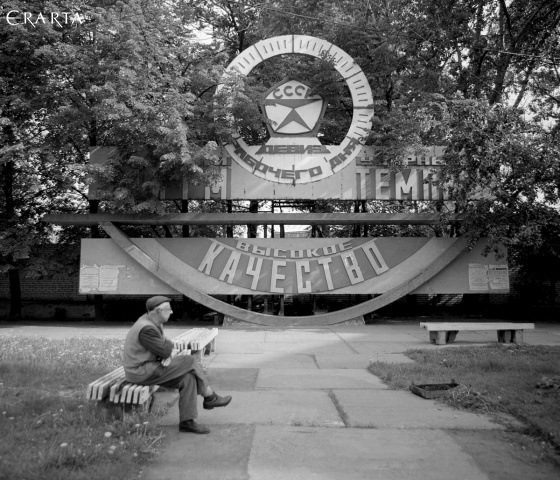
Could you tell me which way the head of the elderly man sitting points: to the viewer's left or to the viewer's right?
to the viewer's right

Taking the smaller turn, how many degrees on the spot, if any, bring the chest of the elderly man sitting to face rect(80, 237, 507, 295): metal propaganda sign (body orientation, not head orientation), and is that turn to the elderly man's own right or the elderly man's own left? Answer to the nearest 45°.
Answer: approximately 90° to the elderly man's own left

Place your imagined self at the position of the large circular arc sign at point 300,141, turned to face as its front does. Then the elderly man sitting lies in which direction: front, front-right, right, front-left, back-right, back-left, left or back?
front

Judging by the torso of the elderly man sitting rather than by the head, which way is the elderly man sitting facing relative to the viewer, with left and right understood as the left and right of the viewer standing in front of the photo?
facing to the right of the viewer

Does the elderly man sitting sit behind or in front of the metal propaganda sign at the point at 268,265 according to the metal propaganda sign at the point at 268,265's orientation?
in front

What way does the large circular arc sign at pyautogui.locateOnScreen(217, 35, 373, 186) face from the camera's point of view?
toward the camera

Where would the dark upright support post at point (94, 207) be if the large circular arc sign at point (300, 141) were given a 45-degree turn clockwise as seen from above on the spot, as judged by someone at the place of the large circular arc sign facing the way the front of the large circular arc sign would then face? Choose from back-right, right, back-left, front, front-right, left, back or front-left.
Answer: front-right

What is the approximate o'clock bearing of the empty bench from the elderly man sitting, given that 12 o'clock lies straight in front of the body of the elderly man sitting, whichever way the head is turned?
The empty bench is roughly at 11 o'clock from the elderly man sitting.

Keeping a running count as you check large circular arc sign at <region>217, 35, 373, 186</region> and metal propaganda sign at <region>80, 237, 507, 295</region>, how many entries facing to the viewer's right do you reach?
0

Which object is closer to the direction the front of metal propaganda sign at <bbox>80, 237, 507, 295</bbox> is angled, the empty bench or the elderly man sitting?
the elderly man sitting

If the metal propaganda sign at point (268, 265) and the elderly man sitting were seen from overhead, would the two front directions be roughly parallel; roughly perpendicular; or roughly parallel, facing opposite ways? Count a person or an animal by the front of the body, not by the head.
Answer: roughly perpendicular

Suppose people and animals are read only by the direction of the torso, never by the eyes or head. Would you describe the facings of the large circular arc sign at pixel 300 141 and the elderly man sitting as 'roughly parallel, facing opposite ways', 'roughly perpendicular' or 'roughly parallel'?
roughly perpendicular
